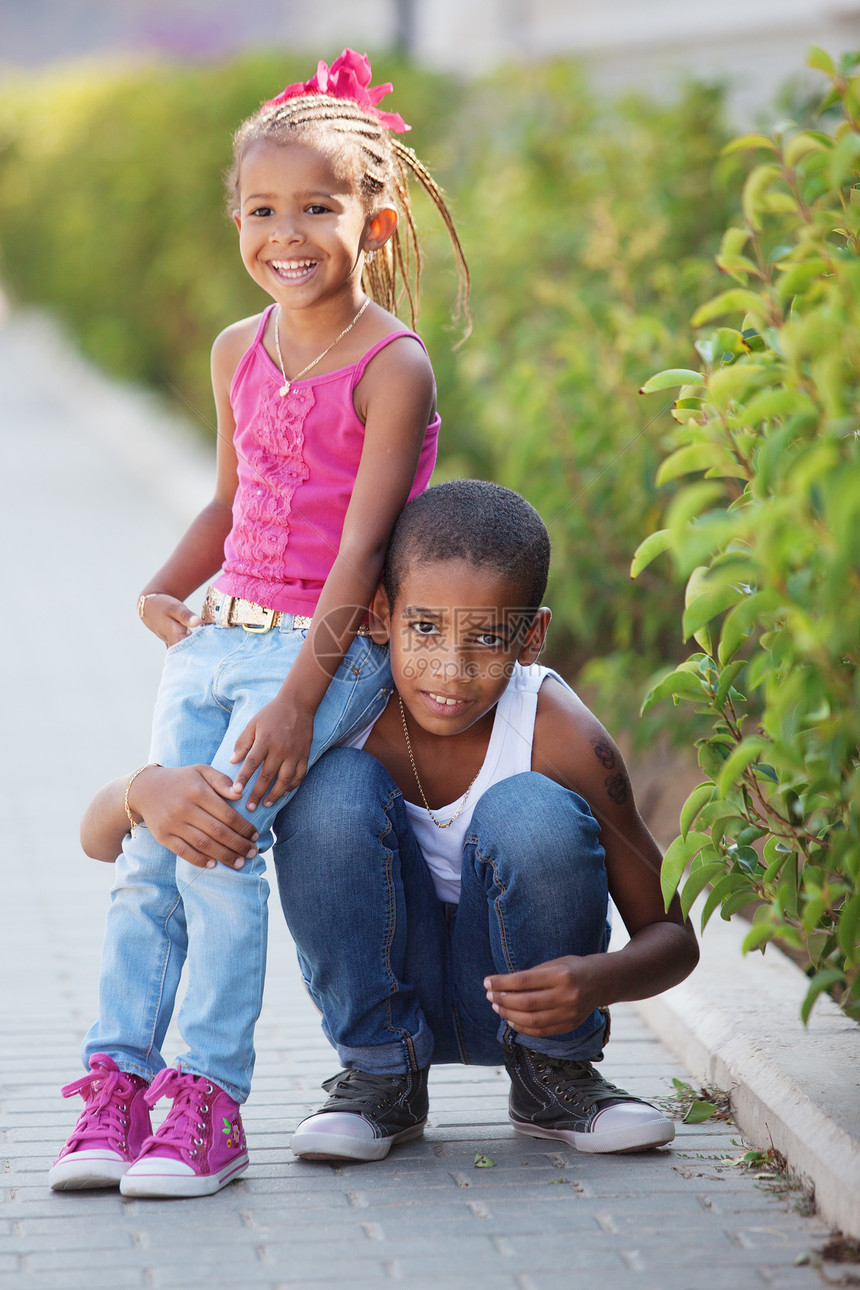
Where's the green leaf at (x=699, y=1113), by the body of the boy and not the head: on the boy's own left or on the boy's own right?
on the boy's own left

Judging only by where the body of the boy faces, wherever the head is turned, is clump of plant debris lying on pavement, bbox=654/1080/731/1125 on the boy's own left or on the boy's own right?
on the boy's own left

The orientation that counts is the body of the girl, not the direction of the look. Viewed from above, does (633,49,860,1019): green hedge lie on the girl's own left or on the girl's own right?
on the girl's own left

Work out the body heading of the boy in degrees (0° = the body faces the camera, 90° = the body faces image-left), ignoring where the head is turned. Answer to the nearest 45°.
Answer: approximately 0°

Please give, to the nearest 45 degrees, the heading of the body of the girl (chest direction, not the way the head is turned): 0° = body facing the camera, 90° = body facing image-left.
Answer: approximately 45°
